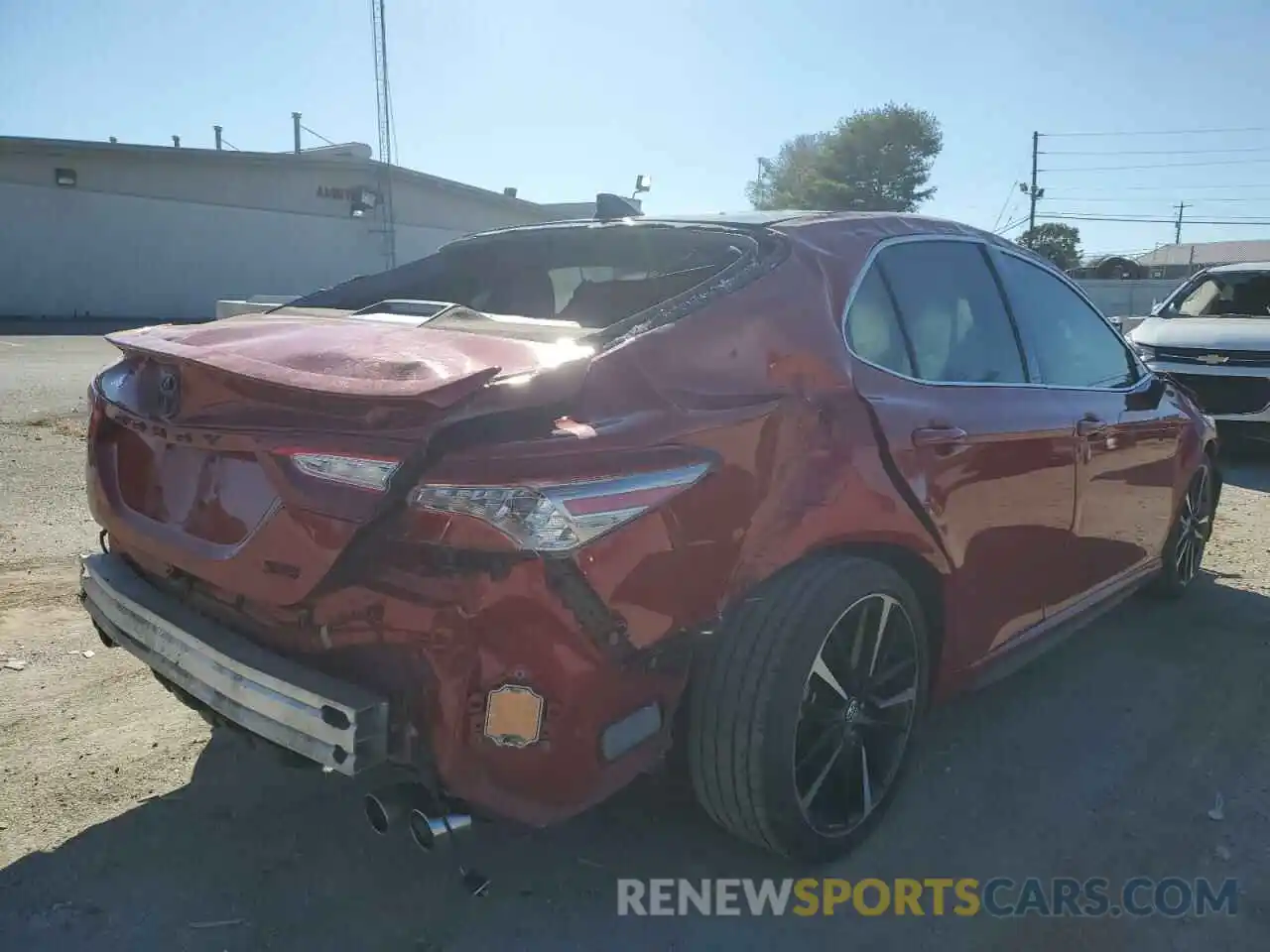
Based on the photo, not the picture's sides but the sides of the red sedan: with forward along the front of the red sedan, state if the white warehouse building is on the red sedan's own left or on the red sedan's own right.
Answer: on the red sedan's own left

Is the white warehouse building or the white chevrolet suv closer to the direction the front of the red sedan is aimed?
the white chevrolet suv

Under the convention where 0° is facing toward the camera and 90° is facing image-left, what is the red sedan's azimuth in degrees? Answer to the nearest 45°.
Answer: approximately 225°

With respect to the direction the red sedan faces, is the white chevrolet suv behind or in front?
in front
